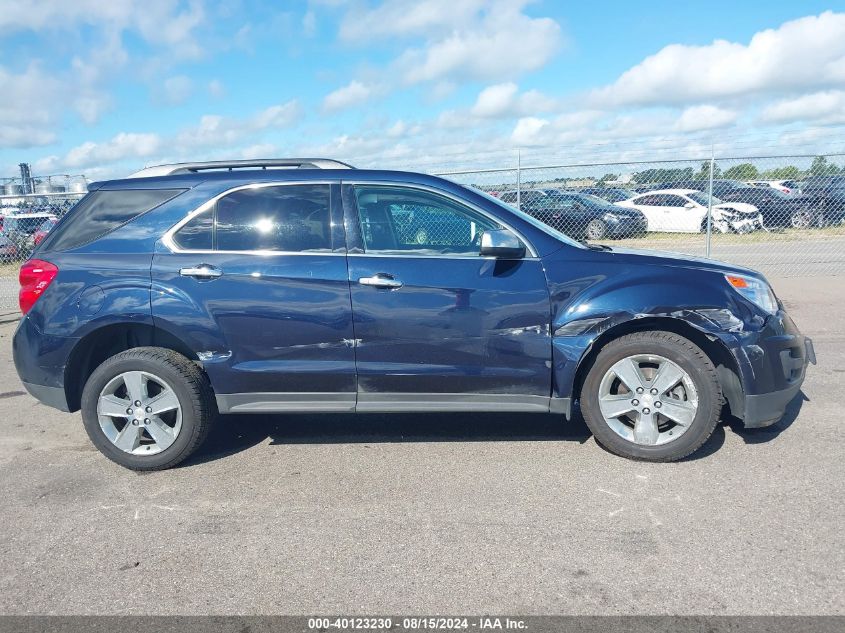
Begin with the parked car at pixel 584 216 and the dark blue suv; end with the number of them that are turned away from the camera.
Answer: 0

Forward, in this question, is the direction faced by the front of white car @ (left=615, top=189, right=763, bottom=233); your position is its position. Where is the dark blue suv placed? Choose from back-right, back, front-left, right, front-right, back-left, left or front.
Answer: front-right

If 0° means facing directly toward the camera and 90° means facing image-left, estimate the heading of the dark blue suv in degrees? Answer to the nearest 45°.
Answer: approximately 270°

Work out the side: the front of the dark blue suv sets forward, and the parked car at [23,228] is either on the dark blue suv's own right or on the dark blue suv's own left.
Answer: on the dark blue suv's own left

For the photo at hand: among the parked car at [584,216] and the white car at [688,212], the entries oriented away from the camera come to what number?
0

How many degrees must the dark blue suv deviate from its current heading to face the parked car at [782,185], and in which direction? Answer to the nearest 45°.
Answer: approximately 45° to its left
